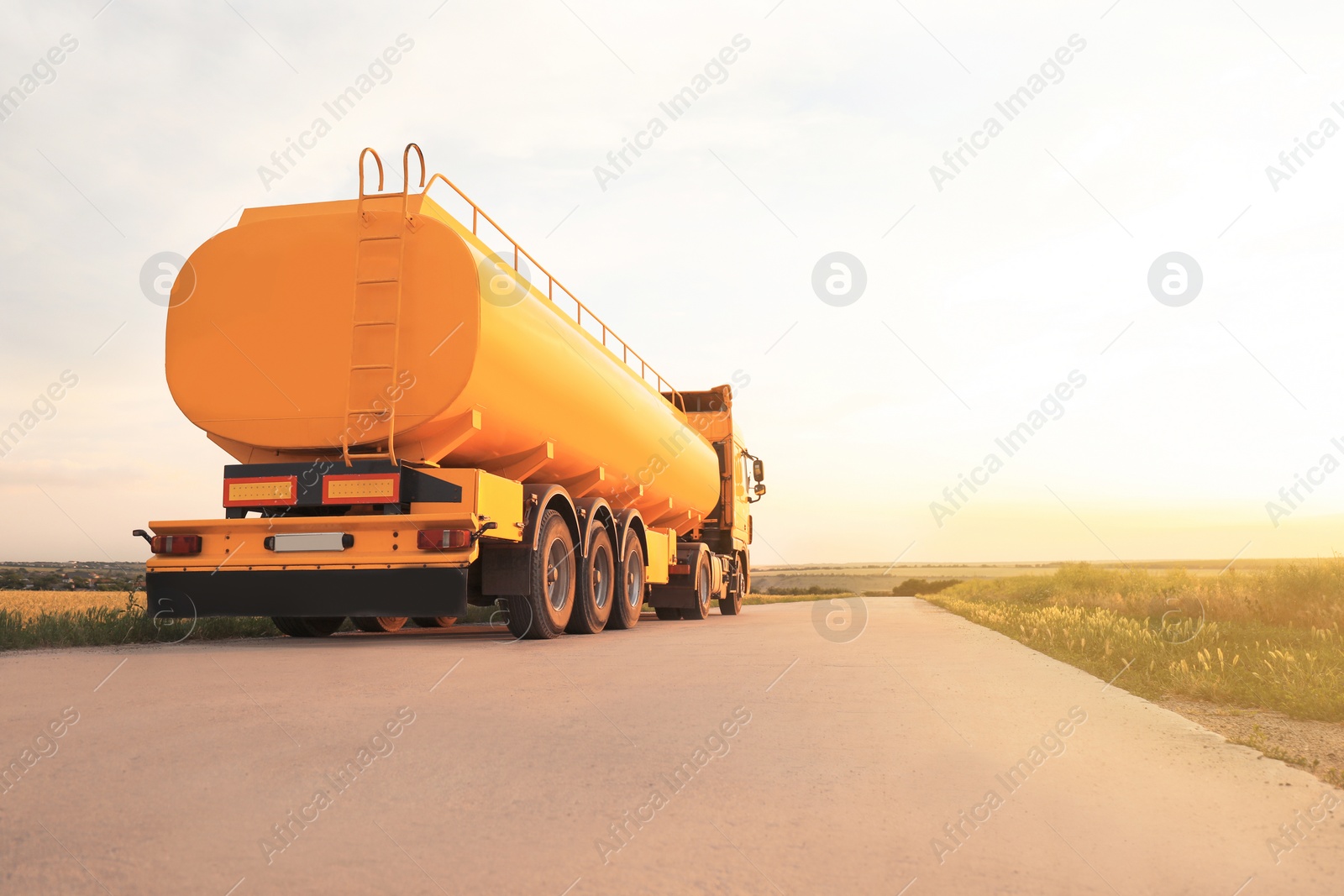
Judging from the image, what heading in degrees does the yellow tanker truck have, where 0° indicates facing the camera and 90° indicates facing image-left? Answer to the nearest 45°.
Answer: approximately 225°
